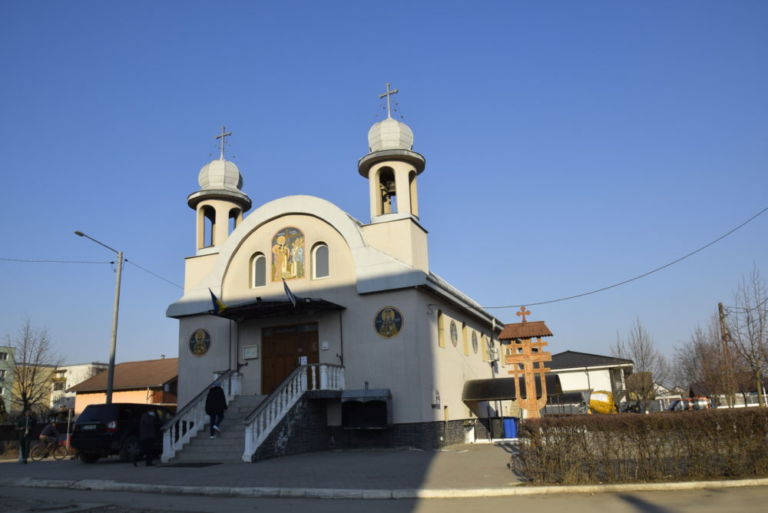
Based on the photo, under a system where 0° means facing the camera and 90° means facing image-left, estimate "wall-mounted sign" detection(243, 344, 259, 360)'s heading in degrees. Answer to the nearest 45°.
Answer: approximately 45°

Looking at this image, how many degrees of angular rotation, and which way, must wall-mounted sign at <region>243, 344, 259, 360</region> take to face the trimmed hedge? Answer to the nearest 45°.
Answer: approximately 90° to its left

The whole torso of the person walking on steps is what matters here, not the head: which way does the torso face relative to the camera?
away from the camera

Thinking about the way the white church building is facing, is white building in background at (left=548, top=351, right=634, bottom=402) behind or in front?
behind

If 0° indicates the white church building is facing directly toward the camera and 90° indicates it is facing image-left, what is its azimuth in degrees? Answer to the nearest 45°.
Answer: approximately 45°
